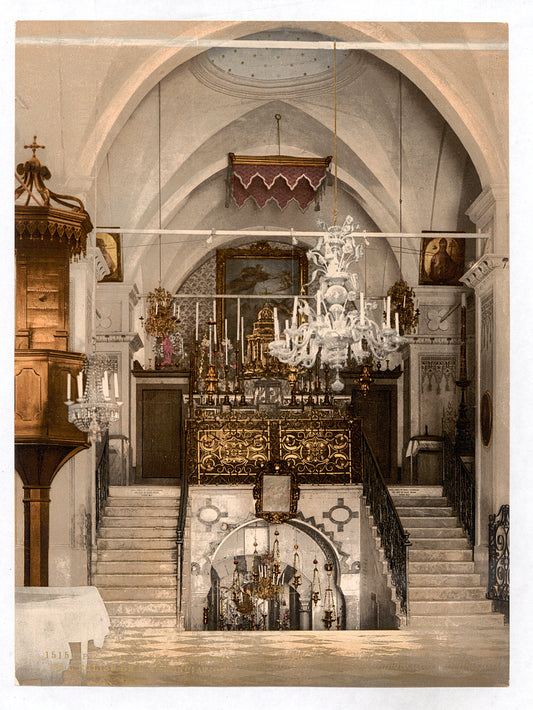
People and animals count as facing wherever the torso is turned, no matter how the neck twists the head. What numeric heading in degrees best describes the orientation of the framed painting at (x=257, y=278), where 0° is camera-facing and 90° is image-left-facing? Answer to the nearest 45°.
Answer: approximately 0°

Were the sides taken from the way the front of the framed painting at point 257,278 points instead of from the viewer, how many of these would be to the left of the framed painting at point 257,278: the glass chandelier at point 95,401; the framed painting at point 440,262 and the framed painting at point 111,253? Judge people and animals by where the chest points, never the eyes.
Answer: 1

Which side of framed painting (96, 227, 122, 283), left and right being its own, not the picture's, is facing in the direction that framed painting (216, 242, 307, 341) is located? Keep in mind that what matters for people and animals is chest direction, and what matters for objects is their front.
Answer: left

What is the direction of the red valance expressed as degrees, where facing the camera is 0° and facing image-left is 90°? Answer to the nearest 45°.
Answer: approximately 0°

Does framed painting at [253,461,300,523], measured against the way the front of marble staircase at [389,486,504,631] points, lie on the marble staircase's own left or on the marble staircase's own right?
on the marble staircase's own right

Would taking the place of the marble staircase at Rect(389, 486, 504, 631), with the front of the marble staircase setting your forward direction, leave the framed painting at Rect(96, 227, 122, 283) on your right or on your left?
on your right

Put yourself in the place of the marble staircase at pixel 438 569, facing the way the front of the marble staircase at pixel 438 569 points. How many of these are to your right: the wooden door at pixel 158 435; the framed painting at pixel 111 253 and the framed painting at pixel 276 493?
3
